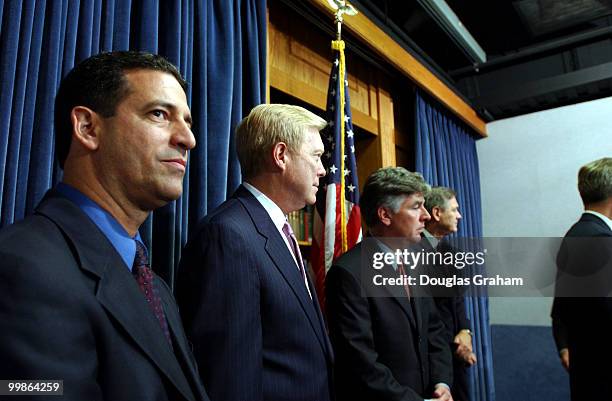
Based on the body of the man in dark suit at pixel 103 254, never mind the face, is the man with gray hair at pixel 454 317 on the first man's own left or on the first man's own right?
on the first man's own left

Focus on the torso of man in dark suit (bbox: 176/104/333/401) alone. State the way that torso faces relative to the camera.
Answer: to the viewer's right

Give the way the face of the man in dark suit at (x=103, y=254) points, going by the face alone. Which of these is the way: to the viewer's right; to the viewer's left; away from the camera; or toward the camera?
to the viewer's right

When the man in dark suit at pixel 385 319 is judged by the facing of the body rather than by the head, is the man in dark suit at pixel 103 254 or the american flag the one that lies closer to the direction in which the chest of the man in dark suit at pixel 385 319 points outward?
the man in dark suit

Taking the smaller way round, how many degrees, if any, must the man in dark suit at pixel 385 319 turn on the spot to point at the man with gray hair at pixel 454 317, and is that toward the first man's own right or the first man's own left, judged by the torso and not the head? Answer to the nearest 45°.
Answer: approximately 135° to the first man's own left

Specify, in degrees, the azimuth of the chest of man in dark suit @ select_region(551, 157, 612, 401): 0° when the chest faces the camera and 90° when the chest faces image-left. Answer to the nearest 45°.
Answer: approximately 225°

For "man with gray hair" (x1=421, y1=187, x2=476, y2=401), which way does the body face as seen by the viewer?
to the viewer's right

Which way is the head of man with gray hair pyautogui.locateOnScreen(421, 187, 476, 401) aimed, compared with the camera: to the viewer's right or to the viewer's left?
to the viewer's right

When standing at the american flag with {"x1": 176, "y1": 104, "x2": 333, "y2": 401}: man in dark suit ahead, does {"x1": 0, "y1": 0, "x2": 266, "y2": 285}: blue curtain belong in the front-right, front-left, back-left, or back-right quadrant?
front-right

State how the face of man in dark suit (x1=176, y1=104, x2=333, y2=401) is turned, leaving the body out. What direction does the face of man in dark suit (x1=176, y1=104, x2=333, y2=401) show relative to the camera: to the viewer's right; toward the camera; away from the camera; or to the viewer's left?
to the viewer's right

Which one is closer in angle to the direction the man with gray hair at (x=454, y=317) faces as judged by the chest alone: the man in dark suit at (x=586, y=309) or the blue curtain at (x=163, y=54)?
the man in dark suit

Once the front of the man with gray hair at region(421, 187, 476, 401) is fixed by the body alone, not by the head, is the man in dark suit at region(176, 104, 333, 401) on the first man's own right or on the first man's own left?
on the first man's own right

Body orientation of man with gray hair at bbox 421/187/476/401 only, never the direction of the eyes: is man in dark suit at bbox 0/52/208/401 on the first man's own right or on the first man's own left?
on the first man's own right

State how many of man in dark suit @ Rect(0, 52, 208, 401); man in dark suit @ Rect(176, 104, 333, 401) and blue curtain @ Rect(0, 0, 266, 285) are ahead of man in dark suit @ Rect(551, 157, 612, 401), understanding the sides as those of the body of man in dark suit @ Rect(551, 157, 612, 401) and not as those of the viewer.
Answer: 0
